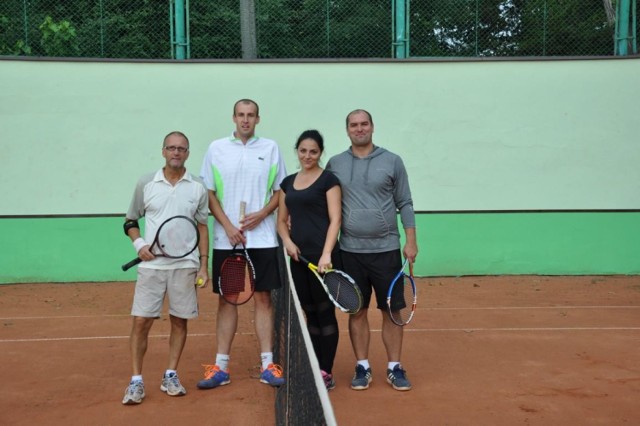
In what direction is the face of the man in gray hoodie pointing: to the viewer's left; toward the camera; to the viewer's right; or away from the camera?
toward the camera

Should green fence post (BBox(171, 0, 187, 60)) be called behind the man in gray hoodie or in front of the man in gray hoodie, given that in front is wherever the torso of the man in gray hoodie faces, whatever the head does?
behind

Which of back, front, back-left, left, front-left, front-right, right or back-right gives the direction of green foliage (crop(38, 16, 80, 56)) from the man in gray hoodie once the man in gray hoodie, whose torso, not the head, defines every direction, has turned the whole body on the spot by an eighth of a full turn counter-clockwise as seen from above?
back

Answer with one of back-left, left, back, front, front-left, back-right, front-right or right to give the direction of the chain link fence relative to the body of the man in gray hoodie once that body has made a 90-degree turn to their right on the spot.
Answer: right

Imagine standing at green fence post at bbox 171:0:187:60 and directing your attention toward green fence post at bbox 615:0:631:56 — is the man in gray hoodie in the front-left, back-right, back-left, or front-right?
front-right

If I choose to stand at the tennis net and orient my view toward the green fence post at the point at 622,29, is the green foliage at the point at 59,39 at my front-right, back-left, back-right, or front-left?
front-left

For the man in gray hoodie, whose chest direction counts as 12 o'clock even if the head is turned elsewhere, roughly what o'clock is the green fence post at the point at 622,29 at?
The green fence post is roughly at 7 o'clock from the man in gray hoodie.

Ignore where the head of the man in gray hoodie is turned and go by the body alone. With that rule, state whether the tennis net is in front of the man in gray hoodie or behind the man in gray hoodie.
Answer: in front

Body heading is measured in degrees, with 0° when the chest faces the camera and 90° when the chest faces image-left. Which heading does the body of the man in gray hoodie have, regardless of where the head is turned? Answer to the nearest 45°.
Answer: approximately 0°

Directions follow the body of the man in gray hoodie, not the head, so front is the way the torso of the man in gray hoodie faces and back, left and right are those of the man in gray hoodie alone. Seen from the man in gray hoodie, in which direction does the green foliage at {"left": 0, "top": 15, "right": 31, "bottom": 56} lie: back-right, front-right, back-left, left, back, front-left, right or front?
back-right
